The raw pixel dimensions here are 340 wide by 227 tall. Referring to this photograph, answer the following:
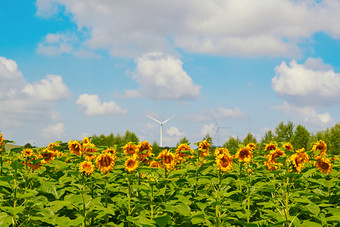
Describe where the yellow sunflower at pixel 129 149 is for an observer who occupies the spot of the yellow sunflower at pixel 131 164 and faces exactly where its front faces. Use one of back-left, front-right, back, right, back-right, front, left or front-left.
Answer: back

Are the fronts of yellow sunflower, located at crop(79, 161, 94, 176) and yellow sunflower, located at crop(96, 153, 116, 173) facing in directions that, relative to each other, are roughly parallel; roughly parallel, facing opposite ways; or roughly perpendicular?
roughly parallel

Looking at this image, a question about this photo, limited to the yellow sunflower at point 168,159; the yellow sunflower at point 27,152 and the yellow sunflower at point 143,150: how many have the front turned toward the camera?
3

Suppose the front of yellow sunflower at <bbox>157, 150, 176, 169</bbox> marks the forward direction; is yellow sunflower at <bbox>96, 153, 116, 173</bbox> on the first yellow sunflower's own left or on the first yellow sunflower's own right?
on the first yellow sunflower's own right

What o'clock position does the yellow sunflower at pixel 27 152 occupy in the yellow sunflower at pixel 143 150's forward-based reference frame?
the yellow sunflower at pixel 27 152 is roughly at 3 o'clock from the yellow sunflower at pixel 143 150.

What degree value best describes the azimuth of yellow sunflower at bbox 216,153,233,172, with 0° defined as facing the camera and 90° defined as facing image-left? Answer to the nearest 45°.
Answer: approximately 0°

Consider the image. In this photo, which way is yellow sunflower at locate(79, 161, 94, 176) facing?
toward the camera

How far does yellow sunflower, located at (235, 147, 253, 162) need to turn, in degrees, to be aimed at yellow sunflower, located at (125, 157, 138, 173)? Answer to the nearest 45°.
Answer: approximately 45° to its right

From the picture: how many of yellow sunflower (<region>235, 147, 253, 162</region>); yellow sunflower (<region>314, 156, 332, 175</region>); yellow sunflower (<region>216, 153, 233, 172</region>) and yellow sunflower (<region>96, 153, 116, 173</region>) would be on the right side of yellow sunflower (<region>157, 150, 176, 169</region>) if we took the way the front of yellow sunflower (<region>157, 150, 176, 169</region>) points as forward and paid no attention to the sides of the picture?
1

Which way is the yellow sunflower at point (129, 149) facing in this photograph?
toward the camera

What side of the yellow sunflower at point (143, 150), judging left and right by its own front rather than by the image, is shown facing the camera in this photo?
front

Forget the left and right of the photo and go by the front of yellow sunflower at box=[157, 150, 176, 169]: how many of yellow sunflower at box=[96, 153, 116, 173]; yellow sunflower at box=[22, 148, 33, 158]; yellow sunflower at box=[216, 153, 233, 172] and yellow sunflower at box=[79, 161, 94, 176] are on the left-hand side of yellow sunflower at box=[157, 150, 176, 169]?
1

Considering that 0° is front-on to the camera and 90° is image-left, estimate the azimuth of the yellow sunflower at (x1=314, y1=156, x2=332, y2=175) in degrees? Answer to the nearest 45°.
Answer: approximately 45°

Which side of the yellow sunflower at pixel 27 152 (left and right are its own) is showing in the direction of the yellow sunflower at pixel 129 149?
left
